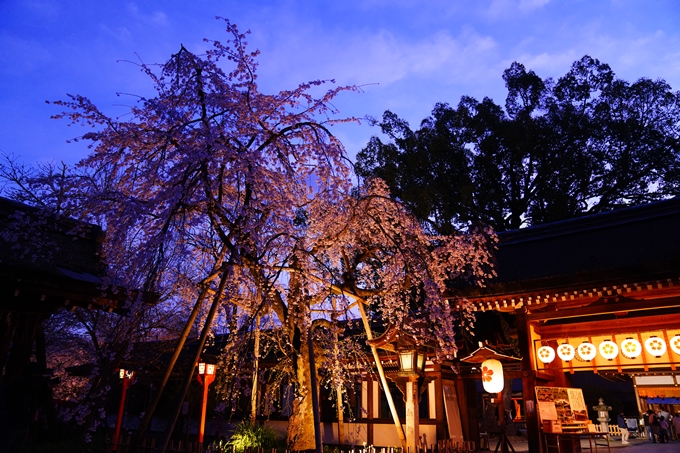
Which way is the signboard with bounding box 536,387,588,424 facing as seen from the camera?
toward the camera

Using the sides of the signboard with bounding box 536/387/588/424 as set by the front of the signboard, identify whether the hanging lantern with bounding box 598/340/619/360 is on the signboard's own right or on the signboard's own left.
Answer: on the signboard's own left

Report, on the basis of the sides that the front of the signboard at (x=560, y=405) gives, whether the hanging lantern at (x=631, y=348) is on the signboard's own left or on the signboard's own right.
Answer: on the signboard's own left

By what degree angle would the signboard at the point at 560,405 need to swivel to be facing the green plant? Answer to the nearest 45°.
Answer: approximately 90° to its right

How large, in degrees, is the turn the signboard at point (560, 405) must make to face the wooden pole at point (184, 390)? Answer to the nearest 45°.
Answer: approximately 45° to its right

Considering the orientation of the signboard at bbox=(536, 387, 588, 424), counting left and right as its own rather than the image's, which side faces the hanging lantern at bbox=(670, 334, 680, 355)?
left

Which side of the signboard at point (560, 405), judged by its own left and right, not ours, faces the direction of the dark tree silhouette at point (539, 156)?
back
